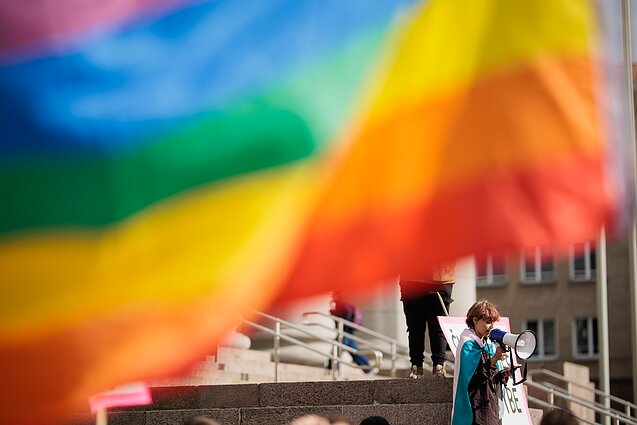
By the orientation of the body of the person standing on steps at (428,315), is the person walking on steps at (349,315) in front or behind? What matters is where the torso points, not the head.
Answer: behind

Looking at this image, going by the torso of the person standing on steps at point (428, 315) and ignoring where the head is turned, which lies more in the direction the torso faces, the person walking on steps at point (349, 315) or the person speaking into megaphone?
the person speaking into megaphone

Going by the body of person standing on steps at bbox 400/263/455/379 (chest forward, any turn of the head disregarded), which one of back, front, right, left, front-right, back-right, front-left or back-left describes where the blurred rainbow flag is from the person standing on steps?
front

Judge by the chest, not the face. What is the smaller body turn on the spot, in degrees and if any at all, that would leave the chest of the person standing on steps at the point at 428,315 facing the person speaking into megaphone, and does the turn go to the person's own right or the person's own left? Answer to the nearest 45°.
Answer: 0° — they already face them

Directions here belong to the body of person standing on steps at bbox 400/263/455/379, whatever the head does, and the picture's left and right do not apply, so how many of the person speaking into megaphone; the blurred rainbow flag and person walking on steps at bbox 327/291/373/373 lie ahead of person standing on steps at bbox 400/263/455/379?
2

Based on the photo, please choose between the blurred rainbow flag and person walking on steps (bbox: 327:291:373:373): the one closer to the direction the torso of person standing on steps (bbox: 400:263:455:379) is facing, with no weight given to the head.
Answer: the blurred rainbow flag

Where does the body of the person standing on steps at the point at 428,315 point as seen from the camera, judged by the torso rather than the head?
toward the camera

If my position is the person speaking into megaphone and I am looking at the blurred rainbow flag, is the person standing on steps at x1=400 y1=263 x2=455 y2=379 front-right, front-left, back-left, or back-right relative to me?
back-right
